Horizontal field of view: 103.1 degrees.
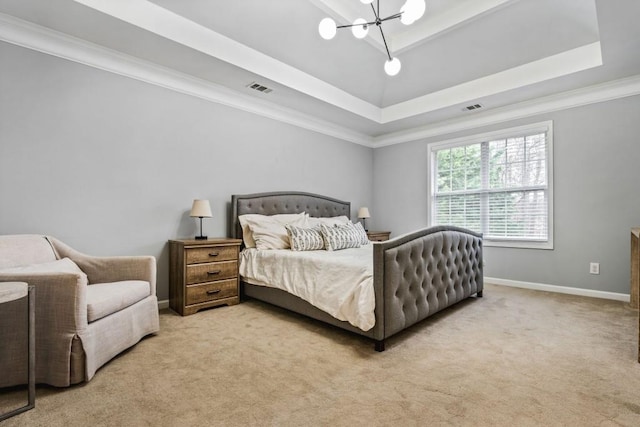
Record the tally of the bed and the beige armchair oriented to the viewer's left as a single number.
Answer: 0

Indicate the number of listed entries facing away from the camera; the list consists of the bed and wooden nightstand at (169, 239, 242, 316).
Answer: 0

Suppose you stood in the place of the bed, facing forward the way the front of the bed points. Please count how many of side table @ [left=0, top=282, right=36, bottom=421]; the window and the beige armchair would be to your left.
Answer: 1

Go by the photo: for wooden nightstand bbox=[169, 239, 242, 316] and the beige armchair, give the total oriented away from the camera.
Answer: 0

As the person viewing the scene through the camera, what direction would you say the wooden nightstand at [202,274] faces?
facing the viewer and to the right of the viewer

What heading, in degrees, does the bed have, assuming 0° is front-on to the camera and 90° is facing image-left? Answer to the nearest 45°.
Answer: approximately 315°

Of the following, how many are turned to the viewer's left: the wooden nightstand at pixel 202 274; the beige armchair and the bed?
0

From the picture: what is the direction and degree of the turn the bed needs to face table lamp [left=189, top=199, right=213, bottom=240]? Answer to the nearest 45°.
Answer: approximately 135° to its right

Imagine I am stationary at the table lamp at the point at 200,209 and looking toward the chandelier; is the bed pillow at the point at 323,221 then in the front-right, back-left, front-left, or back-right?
front-left

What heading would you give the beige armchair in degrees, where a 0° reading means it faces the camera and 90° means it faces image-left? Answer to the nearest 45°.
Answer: approximately 315°
